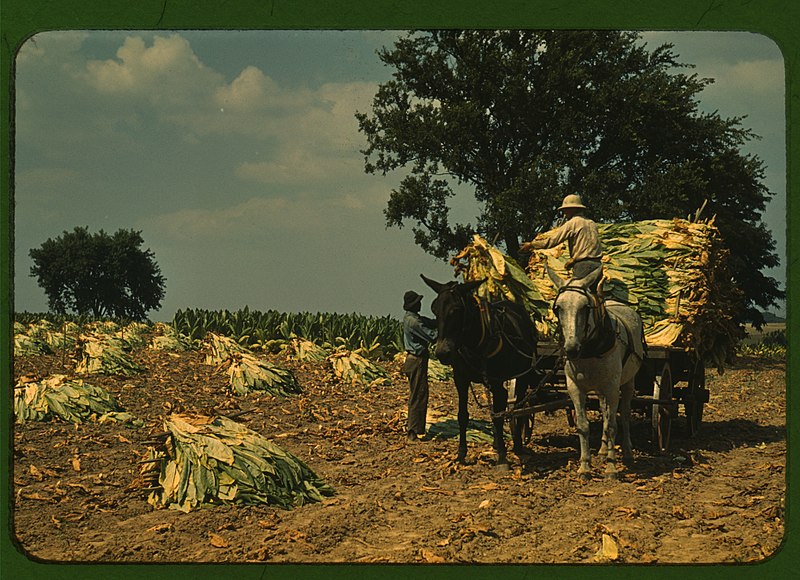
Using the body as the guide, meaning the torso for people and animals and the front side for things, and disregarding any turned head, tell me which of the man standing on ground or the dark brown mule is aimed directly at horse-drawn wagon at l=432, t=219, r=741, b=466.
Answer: the man standing on ground

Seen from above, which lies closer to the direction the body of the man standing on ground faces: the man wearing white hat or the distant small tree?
the man wearing white hat

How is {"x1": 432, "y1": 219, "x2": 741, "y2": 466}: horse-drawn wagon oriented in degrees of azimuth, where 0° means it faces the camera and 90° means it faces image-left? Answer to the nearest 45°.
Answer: approximately 45°

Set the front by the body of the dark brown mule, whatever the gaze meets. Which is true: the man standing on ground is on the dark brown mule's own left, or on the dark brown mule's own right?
on the dark brown mule's own right

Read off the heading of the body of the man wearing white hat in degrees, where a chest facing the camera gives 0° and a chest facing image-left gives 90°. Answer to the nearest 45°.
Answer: approximately 135°

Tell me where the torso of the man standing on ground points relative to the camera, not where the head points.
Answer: to the viewer's right
